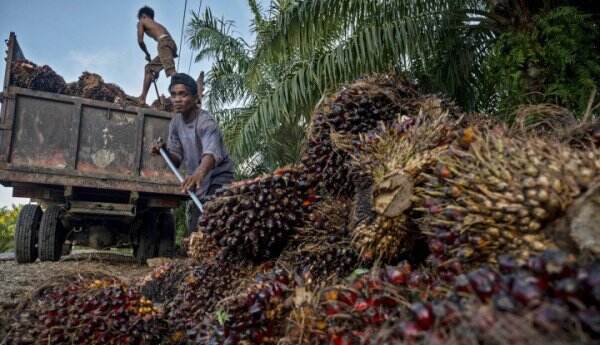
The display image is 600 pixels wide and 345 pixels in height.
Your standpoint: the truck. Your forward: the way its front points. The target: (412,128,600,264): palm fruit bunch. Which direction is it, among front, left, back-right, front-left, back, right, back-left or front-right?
back

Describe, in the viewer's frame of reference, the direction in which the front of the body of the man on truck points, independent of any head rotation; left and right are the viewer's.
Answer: facing to the left of the viewer

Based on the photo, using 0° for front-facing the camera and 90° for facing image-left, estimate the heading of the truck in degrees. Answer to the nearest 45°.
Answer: approximately 180°

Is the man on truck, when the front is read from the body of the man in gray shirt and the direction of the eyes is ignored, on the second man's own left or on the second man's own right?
on the second man's own right

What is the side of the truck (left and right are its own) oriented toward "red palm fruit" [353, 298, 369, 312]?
back

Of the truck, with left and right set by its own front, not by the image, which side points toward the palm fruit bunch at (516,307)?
back

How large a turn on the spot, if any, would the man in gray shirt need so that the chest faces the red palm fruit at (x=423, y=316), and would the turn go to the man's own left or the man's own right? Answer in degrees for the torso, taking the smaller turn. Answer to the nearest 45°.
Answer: approximately 45° to the man's own left

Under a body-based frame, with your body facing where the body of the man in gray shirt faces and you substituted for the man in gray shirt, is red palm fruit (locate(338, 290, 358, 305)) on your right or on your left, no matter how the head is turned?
on your left
